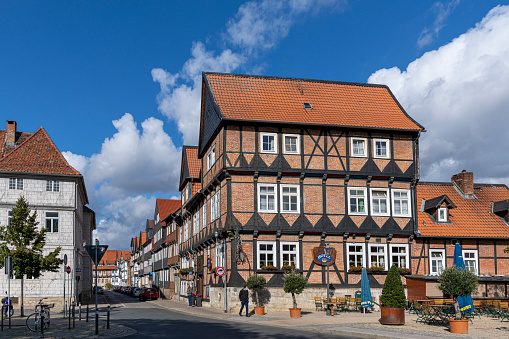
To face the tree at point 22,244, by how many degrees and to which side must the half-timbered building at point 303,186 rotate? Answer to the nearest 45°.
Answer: approximately 90° to its right

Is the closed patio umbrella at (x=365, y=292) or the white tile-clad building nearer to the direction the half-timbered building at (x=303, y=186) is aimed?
the closed patio umbrella

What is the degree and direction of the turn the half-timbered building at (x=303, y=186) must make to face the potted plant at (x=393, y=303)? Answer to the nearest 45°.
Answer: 0° — it already faces it

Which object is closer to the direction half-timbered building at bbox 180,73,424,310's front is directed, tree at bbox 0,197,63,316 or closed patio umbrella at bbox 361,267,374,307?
the closed patio umbrella

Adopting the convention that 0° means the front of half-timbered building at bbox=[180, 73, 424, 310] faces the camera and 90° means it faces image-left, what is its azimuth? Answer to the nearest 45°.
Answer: approximately 0°

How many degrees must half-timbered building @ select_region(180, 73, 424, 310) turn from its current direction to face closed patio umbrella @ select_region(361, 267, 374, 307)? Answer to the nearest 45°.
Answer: approximately 45° to its left

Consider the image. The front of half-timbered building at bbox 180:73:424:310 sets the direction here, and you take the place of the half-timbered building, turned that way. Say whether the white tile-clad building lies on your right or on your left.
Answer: on your right
